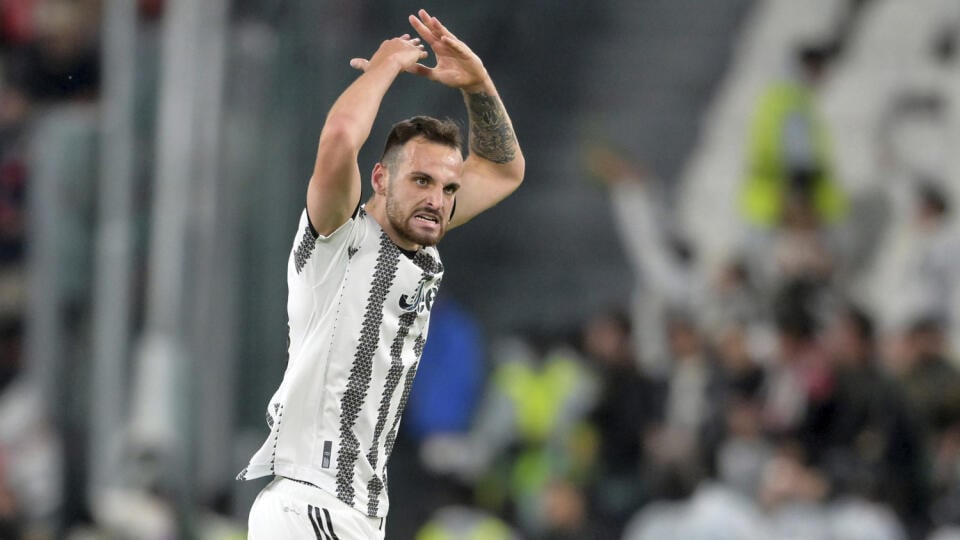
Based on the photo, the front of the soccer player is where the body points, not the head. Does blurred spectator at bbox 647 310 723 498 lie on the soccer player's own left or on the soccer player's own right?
on the soccer player's own left

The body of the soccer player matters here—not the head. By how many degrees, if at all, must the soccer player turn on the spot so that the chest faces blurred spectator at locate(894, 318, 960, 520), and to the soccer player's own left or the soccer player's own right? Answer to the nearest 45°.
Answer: approximately 90° to the soccer player's own left

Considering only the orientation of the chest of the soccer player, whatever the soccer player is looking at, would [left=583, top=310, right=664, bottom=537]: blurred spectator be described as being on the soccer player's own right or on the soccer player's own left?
on the soccer player's own left

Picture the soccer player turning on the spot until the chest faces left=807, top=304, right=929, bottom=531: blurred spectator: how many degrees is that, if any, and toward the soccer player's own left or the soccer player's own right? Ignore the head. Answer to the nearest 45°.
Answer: approximately 90° to the soccer player's own left

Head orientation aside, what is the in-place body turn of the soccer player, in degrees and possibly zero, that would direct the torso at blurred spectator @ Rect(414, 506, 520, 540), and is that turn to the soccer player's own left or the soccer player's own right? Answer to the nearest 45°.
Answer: approximately 135° to the soccer player's own left

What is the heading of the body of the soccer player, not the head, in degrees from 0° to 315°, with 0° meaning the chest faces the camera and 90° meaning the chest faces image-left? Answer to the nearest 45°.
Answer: approximately 315°

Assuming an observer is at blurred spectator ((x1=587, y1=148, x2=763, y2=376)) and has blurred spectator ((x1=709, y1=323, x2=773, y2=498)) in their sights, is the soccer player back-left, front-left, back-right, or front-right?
front-right

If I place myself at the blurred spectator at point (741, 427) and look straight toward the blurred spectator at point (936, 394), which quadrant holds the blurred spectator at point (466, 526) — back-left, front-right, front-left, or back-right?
back-right

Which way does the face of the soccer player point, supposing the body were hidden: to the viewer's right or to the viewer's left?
to the viewer's right
